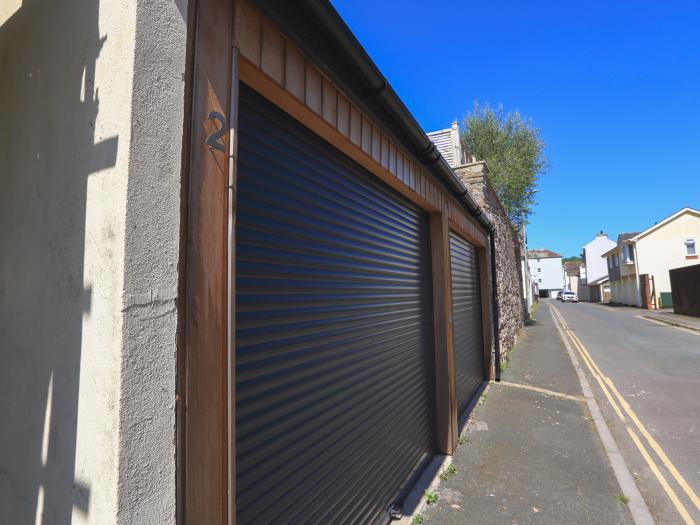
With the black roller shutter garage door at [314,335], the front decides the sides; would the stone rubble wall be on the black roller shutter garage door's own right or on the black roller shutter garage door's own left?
on the black roller shutter garage door's own left

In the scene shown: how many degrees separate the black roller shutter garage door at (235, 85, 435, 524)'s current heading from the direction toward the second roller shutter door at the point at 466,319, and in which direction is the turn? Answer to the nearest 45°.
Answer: approximately 90° to its left

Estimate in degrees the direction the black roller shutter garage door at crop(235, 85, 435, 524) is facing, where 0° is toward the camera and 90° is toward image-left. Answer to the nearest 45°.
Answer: approximately 315°

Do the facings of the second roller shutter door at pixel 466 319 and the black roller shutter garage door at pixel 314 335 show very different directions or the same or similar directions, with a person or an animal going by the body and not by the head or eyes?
same or similar directions

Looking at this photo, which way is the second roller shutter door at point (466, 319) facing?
to the viewer's right

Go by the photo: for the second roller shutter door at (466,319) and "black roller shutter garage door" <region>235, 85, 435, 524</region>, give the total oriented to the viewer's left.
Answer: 0

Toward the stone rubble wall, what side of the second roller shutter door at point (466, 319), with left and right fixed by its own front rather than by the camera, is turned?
left

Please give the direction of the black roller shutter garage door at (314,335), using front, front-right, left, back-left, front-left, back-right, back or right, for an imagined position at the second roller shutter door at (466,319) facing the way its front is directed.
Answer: right
